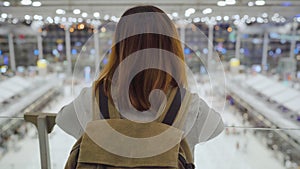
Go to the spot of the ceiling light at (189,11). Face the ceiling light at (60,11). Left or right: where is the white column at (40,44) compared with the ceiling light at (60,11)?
right

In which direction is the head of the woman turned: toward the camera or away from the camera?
away from the camera

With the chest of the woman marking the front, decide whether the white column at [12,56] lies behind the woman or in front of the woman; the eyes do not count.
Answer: in front

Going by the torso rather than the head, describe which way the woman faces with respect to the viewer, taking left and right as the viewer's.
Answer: facing away from the viewer

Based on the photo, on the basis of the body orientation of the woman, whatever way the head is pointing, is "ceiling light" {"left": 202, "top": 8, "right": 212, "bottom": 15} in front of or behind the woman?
in front
